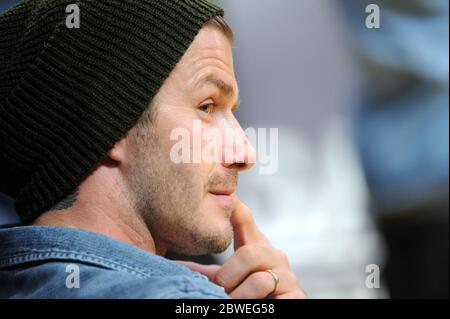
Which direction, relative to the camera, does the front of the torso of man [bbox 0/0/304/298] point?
to the viewer's right
